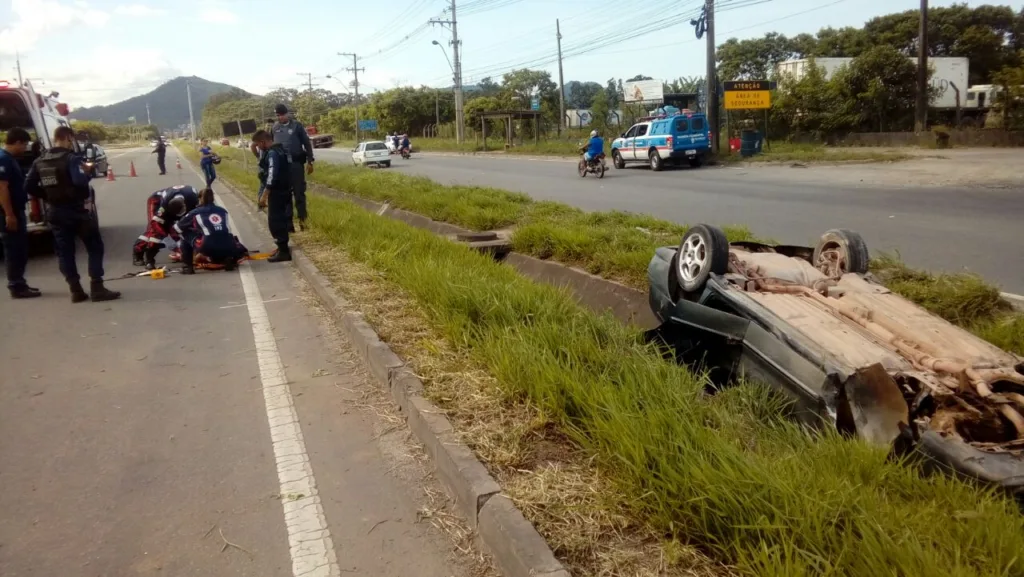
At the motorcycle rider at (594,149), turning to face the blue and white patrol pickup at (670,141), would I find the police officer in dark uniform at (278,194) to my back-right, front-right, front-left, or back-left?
back-right

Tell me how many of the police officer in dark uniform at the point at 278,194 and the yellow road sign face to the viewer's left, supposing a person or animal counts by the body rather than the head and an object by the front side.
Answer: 1

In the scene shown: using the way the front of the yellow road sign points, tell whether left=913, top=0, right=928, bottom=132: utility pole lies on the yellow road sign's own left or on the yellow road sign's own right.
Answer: on the yellow road sign's own left

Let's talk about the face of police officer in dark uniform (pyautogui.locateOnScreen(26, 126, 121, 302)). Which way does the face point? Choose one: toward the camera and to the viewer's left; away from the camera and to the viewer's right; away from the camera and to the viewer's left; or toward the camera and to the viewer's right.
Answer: away from the camera and to the viewer's right

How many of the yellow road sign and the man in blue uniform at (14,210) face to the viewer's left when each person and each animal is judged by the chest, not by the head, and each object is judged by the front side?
0

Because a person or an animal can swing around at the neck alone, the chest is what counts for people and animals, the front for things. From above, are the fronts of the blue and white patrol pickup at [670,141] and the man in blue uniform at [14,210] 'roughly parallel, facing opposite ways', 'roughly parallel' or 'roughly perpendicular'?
roughly perpendicular

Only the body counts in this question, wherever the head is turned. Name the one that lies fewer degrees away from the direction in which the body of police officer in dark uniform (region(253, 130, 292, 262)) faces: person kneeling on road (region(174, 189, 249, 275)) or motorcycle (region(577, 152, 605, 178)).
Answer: the person kneeling on road

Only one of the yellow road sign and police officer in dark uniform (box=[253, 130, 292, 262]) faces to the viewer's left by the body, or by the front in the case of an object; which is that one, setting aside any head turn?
the police officer in dark uniform

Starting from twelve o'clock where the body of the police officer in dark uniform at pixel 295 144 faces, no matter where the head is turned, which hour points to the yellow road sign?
The yellow road sign is roughly at 6 o'clock from the police officer in dark uniform.

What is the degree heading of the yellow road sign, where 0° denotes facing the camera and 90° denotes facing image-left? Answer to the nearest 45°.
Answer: approximately 0°

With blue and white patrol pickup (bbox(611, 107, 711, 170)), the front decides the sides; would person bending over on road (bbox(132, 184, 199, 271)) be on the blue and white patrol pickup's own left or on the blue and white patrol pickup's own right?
on the blue and white patrol pickup's own left

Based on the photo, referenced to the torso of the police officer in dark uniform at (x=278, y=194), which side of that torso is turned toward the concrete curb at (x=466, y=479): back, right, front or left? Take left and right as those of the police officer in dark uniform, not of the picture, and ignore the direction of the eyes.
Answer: left
